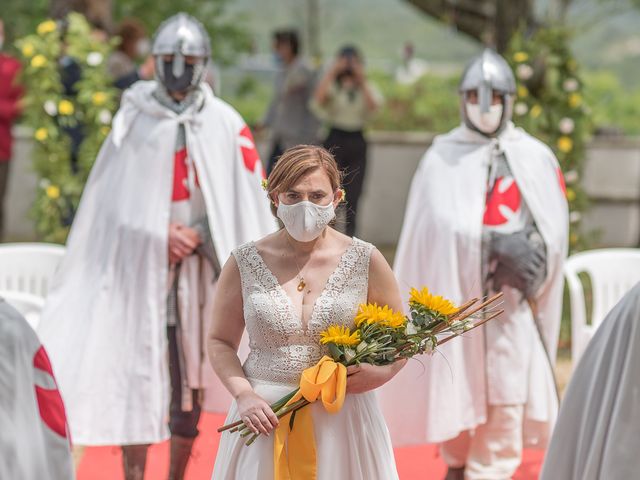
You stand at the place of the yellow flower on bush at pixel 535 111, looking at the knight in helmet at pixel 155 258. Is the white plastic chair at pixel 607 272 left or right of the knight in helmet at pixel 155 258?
left

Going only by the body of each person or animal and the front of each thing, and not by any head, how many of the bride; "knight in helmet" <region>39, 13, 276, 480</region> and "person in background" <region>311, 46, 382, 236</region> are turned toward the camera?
3

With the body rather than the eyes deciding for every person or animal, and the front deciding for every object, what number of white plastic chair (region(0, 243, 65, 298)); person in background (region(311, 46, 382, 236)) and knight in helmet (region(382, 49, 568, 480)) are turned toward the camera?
3

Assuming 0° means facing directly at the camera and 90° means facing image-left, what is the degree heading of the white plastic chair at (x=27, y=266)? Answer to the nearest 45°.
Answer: approximately 0°

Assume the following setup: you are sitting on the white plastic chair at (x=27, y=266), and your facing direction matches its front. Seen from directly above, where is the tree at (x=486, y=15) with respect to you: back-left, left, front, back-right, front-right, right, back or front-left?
back-left

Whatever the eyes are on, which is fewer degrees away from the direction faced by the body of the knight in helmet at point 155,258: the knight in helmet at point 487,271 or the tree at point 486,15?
the knight in helmet

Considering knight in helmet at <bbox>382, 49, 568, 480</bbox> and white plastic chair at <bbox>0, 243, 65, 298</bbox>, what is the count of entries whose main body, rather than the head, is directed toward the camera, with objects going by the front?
2

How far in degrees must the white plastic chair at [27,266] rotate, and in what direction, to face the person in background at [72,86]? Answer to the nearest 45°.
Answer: approximately 180°

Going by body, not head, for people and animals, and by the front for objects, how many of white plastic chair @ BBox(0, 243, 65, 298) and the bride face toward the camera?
2

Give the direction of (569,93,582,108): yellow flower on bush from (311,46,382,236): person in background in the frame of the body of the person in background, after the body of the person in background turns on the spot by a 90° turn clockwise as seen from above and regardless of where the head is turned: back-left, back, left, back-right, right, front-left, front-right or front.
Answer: back-left
